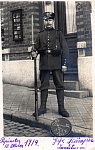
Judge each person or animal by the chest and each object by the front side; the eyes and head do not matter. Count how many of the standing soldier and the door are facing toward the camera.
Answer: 2

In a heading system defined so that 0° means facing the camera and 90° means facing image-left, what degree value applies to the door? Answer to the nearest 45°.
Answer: approximately 0°

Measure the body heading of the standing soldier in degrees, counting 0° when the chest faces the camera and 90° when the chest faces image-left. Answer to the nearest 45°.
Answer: approximately 0°
